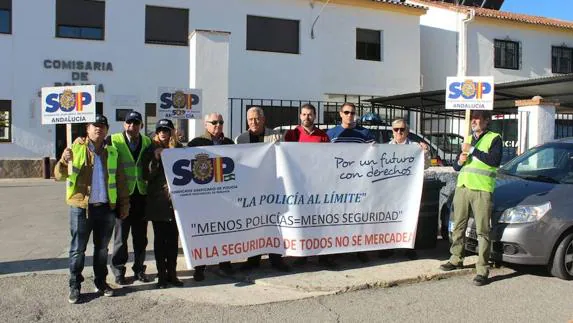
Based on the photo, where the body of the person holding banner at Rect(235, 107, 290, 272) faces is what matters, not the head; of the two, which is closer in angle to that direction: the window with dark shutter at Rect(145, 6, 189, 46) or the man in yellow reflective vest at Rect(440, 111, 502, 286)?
the man in yellow reflective vest

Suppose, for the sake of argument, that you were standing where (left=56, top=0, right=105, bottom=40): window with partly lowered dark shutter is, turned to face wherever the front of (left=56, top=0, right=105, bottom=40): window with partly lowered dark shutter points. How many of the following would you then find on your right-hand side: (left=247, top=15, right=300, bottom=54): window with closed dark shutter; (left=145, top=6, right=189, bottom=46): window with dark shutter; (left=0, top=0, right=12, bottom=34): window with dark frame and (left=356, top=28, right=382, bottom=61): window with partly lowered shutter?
1

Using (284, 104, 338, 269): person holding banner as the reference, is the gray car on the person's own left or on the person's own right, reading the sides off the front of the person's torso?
on the person's own left

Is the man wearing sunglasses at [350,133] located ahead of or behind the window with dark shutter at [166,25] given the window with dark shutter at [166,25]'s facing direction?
ahead

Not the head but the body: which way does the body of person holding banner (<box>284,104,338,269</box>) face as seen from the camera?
toward the camera

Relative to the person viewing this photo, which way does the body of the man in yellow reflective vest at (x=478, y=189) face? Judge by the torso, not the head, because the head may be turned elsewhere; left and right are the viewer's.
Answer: facing the viewer and to the left of the viewer

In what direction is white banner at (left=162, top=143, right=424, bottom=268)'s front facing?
toward the camera

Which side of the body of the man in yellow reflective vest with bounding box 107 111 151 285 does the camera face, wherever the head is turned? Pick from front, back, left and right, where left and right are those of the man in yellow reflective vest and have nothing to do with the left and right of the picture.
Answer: front

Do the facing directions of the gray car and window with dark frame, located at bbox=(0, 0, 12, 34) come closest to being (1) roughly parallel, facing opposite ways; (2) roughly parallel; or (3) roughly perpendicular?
roughly perpendicular

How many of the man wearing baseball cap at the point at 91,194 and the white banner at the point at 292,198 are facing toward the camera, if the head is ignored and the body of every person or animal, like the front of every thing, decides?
2
